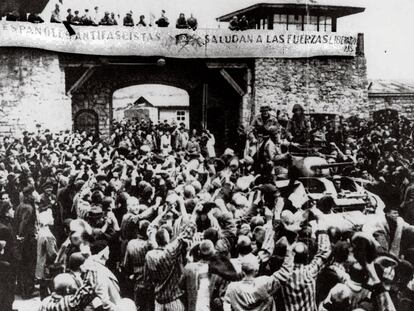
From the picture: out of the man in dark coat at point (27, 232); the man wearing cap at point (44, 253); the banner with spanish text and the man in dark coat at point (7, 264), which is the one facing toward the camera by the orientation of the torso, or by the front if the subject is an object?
the banner with spanish text

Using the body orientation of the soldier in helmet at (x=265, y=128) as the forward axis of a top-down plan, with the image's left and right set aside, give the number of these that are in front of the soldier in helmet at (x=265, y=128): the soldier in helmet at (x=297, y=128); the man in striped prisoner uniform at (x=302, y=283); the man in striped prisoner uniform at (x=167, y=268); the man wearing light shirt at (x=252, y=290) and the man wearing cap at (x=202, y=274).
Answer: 4

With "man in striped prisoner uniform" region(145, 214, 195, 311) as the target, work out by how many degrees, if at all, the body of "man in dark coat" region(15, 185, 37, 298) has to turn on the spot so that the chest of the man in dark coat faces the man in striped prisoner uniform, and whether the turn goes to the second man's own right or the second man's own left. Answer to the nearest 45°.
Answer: approximately 90° to the second man's own right

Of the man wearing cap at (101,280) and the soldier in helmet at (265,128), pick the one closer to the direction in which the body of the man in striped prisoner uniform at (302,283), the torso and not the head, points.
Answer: the soldier in helmet

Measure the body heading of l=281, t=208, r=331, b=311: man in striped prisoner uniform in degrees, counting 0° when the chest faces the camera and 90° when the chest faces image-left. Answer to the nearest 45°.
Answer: approximately 180°

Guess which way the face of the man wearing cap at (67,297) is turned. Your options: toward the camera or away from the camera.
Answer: away from the camera

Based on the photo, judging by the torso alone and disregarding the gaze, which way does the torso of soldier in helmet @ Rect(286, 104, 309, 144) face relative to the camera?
toward the camera

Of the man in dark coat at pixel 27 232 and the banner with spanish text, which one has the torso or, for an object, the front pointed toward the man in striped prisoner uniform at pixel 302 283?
the banner with spanish text

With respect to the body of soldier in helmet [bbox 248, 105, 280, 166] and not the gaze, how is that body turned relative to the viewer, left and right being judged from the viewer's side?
facing the viewer

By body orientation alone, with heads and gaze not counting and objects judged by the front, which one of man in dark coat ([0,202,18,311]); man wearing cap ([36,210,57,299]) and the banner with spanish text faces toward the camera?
the banner with spanish text

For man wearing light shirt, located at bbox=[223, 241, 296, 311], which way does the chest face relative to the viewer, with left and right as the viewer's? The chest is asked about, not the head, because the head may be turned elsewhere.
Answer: facing away from the viewer

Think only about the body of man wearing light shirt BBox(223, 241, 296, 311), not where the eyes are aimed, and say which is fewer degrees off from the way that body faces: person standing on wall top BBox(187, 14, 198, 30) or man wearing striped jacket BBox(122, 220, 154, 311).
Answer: the person standing on wall top

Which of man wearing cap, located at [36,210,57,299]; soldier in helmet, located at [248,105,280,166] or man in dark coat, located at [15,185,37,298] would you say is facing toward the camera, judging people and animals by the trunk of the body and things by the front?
the soldier in helmet

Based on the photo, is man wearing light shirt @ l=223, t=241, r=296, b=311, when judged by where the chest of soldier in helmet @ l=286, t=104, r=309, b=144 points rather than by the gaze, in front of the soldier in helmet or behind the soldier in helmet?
in front
